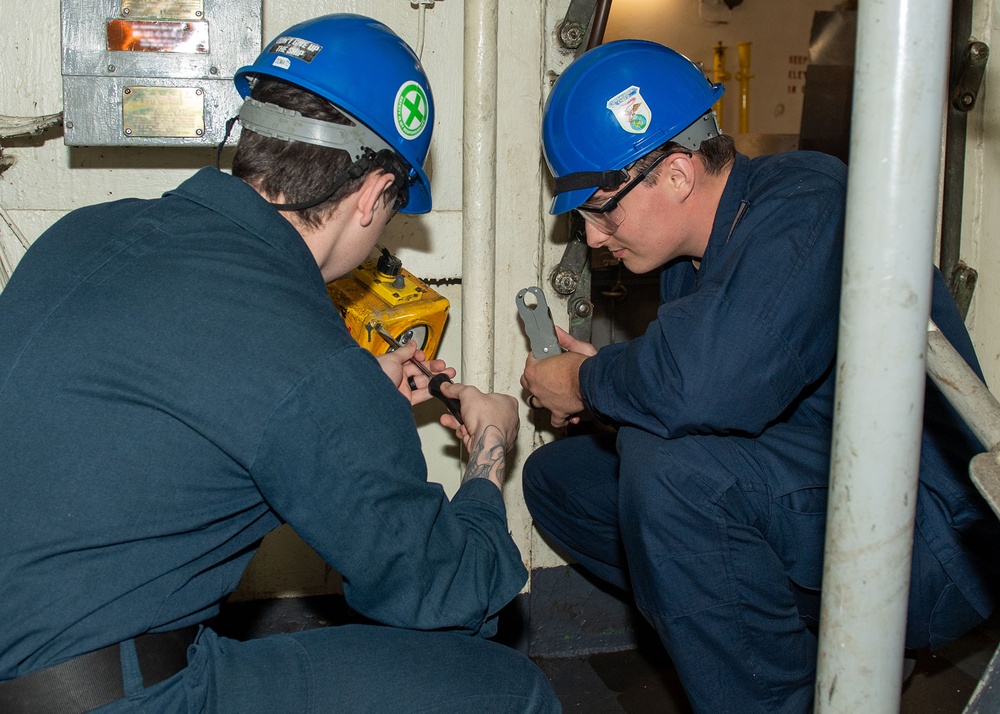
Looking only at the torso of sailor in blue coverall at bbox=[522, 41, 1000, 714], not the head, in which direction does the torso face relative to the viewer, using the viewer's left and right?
facing to the left of the viewer

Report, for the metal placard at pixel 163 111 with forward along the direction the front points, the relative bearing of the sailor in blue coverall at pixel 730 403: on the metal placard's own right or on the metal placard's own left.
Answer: on the metal placard's own left

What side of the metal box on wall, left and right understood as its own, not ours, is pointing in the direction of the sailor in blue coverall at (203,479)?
front

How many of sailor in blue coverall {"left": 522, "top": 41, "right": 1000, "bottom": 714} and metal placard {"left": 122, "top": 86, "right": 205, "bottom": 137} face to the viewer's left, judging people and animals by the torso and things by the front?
1

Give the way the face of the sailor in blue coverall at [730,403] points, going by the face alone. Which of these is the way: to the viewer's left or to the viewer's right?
to the viewer's left

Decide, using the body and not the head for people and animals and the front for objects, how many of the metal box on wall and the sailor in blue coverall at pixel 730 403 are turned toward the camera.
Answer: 1

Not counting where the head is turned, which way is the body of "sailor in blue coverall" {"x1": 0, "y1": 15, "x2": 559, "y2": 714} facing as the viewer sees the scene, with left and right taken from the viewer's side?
facing away from the viewer and to the right of the viewer

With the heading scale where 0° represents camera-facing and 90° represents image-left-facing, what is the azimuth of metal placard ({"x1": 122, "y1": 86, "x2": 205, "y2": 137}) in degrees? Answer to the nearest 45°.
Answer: approximately 0°

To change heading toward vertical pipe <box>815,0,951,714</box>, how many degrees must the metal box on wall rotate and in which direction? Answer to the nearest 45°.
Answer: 0° — it already faces it

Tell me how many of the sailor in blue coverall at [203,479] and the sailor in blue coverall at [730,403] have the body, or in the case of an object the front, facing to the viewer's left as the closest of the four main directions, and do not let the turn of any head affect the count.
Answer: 1

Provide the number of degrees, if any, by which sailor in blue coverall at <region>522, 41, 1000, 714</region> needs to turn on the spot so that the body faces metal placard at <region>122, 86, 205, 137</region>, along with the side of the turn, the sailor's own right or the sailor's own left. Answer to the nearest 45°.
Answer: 0° — they already face it
